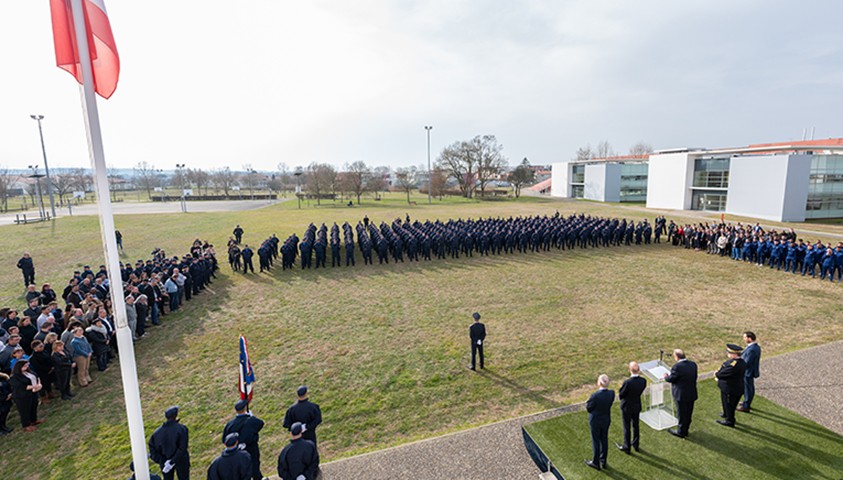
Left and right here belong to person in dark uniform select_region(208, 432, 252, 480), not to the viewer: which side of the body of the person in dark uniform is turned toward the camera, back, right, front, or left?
back

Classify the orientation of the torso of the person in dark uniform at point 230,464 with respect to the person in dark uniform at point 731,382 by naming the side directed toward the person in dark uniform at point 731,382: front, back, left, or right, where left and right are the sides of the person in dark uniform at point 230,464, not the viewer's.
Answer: right

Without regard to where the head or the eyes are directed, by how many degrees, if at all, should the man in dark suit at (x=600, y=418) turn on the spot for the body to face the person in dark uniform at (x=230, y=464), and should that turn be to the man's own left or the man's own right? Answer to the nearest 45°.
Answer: approximately 90° to the man's own left

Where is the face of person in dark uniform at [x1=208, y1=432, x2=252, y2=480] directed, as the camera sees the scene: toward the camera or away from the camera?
away from the camera

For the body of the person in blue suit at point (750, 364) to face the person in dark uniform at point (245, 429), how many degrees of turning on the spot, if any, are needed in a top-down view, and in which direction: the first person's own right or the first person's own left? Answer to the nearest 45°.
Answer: approximately 45° to the first person's own left

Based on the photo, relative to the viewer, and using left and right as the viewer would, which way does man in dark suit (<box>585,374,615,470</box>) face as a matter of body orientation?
facing away from the viewer and to the left of the viewer

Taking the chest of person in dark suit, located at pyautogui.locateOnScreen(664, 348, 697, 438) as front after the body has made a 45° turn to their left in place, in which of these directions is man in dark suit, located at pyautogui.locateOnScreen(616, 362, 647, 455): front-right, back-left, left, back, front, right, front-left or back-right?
front-left

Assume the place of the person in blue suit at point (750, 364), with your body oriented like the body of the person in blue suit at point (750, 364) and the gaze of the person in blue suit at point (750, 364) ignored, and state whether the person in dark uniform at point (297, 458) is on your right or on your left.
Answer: on your left

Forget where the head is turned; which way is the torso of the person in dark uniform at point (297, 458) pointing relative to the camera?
away from the camera

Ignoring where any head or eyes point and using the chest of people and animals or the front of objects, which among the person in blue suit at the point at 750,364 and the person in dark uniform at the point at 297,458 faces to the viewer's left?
the person in blue suit at the point at 750,364

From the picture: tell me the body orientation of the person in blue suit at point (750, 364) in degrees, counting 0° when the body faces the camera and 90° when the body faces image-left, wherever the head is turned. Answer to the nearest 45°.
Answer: approximately 90°

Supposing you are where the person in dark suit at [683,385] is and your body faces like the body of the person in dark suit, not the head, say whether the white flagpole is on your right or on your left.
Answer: on your left

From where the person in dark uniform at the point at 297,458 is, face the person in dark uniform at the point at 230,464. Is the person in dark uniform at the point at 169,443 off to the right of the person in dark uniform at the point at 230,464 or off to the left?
right

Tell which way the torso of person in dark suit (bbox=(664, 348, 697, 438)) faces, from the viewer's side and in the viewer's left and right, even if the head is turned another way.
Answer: facing away from the viewer and to the left of the viewer

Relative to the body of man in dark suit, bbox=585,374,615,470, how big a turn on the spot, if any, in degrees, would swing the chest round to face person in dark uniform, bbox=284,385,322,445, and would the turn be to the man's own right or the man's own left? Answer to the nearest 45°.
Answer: approximately 45° to the man's own left
